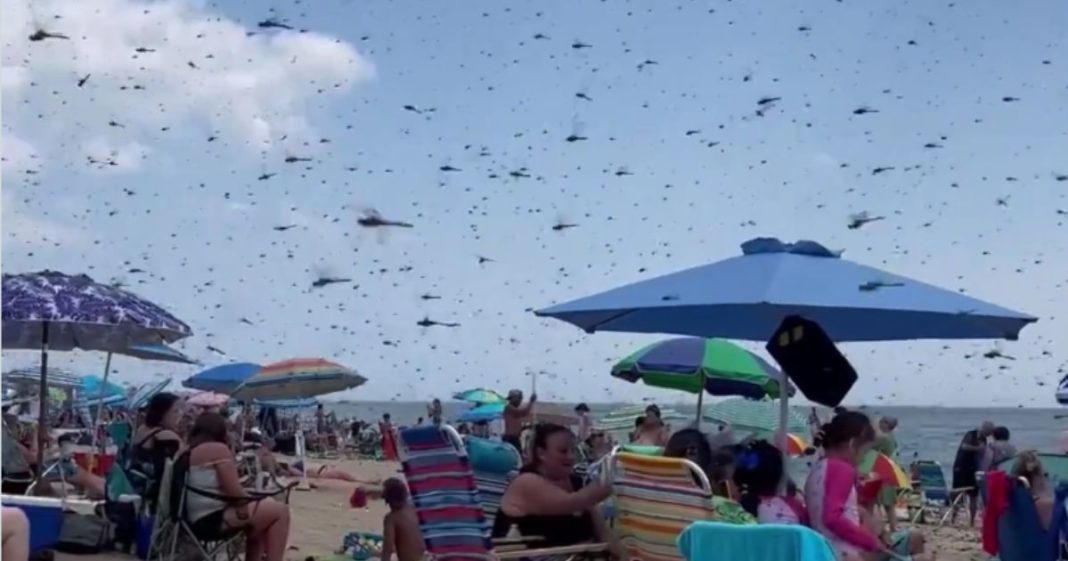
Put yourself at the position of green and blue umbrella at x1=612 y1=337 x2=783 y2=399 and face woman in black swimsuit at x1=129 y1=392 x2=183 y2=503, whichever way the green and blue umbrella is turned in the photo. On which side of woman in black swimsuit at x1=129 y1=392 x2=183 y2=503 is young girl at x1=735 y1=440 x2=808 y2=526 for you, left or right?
left

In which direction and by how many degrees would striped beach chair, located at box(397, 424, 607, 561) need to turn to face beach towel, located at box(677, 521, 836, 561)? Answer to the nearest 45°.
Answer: approximately 90° to its right

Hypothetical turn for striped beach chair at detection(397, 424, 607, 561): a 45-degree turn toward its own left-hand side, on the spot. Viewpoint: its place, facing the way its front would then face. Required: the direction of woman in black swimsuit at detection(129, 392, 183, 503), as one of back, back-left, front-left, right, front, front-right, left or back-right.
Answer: front-left

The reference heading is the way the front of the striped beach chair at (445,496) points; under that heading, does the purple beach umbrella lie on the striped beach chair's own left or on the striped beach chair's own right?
on the striped beach chair's own left

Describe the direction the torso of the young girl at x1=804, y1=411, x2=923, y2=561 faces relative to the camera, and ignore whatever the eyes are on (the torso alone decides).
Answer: to the viewer's right

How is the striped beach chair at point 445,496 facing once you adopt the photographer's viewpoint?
facing away from the viewer and to the right of the viewer

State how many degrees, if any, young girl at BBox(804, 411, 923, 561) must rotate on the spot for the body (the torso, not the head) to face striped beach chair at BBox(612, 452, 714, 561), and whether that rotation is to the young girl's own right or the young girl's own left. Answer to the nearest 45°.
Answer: approximately 180°

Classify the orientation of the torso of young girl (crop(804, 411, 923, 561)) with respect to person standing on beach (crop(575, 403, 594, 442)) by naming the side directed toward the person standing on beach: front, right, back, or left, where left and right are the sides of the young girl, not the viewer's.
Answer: left
